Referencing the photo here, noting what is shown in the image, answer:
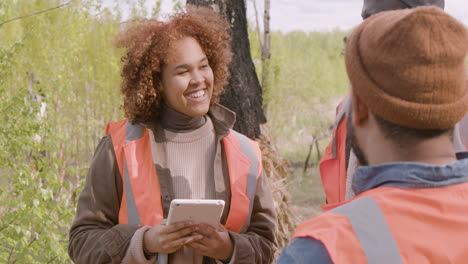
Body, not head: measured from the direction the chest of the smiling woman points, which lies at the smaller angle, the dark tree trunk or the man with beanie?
the man with beanie

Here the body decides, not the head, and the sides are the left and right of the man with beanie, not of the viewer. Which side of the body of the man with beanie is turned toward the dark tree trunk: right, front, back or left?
front

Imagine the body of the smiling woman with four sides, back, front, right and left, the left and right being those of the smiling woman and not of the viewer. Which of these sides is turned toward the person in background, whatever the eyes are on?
left

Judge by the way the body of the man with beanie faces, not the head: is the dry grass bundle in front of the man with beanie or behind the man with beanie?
in front

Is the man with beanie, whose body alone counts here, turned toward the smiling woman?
yes

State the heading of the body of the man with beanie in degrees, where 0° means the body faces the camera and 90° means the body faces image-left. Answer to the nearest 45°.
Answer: approximately 135°

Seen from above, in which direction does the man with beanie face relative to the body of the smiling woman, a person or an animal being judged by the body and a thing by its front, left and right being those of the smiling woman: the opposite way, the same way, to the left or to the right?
the opposite way

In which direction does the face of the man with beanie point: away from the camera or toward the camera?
away from the camera

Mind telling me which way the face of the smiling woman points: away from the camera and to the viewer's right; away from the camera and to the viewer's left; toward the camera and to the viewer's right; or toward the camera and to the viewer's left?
toward the camera and to the viewer's right

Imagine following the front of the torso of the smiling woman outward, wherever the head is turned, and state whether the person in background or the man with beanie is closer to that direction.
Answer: the man with beanie

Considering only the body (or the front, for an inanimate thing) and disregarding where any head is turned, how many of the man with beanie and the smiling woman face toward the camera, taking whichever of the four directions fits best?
1

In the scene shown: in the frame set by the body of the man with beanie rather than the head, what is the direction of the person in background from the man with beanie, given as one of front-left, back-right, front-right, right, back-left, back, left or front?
front-right

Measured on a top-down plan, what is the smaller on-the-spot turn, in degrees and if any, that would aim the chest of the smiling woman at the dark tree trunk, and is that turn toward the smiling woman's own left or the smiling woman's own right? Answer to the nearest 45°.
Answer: approximately 180°
